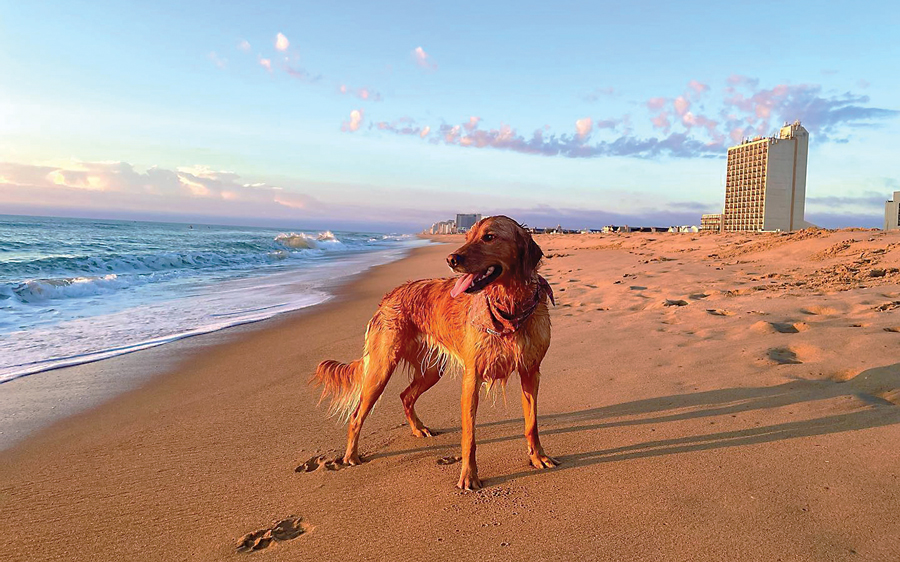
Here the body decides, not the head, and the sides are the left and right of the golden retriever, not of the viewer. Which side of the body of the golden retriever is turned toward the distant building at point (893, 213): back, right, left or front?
left
